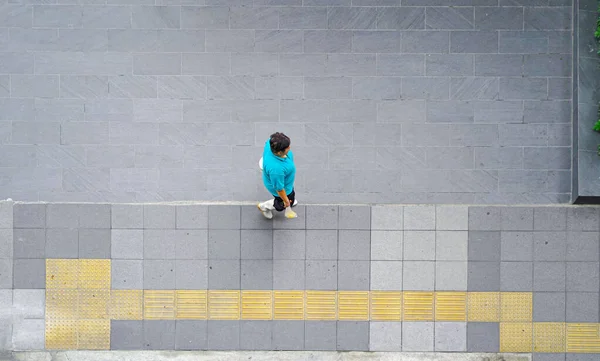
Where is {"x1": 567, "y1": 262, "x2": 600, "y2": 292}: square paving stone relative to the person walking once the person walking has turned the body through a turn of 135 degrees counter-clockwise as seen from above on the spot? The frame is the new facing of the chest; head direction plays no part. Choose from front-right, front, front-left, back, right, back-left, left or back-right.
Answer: back-right

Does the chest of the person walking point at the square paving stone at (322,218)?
yes

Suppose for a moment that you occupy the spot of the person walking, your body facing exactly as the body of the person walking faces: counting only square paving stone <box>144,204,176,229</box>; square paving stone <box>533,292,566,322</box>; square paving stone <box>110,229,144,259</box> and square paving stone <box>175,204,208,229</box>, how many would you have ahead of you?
1

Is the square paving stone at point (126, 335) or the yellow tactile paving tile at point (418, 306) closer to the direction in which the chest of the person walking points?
the yellow tactile paving tile

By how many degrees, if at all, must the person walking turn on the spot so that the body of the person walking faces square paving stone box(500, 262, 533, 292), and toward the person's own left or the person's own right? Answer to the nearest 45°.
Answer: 0° — they already face it

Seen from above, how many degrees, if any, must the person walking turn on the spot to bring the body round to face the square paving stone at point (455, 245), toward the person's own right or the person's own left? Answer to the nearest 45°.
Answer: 0° — they already face it

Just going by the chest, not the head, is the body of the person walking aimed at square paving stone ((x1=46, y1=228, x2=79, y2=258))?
no

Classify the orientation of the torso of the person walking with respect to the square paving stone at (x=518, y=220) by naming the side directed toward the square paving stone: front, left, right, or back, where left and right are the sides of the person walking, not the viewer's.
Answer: front

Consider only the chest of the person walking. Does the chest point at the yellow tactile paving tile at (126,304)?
no
